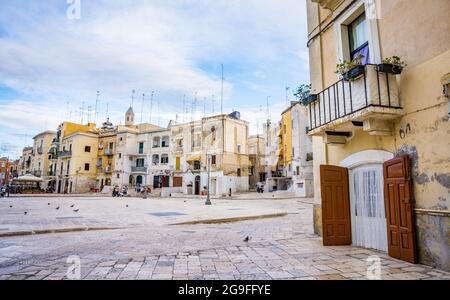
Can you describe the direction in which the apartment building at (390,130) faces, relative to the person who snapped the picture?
facing the viewer and to the left of the viewer

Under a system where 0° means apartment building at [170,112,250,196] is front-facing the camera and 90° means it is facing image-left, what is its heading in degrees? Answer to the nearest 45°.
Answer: approximately 45°

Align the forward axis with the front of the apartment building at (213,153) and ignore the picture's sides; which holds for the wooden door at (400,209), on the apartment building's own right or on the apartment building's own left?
on the apartment building's own left

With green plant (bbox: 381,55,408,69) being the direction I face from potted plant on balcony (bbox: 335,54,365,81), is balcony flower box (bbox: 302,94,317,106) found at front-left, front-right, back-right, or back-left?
back-left

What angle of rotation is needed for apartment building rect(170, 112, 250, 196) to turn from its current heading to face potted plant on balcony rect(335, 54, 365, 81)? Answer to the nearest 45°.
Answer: approximately 45° to its left

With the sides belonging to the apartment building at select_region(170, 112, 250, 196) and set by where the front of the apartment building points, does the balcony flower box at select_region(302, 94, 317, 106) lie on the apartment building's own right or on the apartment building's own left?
on the apartment building's own left

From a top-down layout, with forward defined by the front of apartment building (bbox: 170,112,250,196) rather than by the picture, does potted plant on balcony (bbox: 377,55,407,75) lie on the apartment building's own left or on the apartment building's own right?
on the apartment building's own left

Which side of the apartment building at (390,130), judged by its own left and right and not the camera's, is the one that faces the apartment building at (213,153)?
right

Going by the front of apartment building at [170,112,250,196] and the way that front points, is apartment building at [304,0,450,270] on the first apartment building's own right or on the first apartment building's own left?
on the first apartment building's own left

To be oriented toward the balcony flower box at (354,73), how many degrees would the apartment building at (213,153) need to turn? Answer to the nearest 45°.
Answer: approximately 45° to its left

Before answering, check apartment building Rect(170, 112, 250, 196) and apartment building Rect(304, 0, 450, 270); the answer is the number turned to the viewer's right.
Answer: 0

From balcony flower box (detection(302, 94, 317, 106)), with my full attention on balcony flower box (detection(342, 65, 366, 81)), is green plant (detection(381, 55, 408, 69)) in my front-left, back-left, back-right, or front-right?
front-left
